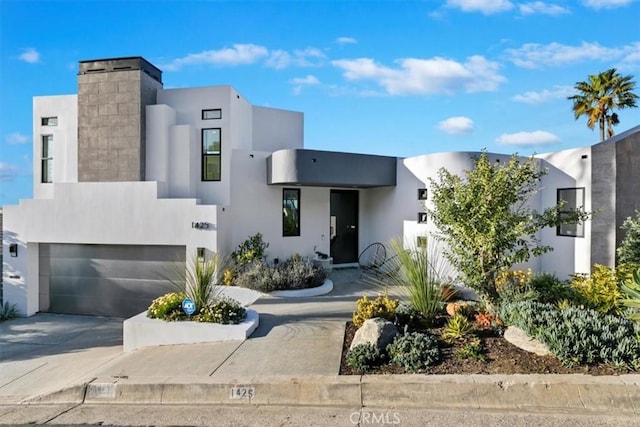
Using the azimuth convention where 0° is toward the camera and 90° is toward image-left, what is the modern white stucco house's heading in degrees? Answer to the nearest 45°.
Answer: approximately 0°

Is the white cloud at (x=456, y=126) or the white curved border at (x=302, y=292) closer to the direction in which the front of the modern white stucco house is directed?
the white curved border

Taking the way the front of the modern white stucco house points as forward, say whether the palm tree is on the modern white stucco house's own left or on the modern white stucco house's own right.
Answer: on the modern white stucco house's own left

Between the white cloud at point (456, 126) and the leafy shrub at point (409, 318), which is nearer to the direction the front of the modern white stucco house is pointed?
the leafy shrub
